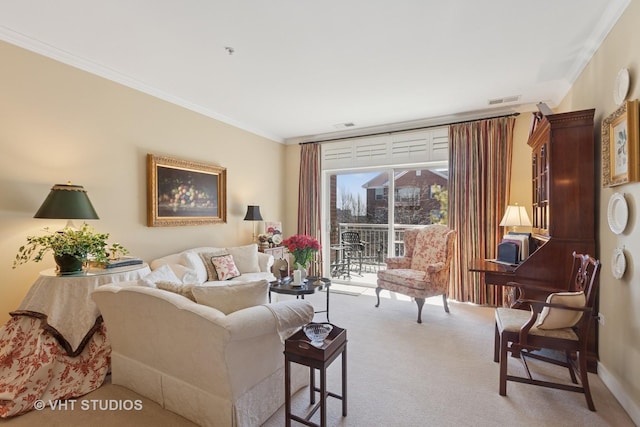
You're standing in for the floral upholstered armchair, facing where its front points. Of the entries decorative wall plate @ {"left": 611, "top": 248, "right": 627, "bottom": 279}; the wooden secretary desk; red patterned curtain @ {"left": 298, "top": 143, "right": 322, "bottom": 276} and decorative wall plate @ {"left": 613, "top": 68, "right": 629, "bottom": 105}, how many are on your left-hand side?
3

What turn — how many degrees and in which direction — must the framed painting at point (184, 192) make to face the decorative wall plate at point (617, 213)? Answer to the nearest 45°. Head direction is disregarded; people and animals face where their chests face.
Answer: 0° — it already faces it

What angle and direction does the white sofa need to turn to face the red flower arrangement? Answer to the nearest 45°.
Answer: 0° — it already faces it

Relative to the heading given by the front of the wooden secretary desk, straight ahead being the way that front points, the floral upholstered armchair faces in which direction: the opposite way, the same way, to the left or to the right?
to the left

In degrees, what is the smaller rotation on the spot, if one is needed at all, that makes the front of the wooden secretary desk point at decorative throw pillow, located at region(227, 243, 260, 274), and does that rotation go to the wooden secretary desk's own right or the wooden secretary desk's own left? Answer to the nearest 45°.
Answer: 0° — it already faces it

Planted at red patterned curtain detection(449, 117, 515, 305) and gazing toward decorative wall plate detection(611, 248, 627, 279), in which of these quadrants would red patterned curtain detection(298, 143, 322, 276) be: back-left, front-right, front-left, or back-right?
back-right

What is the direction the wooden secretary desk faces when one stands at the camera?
facing to the left of the viewer

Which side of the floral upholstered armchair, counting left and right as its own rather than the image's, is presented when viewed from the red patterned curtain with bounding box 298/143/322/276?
right

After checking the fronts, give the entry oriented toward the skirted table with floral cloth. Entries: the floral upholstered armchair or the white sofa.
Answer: the floral upholstered armchair

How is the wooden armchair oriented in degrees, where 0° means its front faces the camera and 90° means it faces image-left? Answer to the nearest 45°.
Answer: approximately 90°

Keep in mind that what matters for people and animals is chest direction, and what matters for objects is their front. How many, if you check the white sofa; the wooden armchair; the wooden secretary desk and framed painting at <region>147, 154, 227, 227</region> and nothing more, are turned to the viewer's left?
2

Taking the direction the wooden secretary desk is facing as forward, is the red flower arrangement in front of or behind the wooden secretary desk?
in front

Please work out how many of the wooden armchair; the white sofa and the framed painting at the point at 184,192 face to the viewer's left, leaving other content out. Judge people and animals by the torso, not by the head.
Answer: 1

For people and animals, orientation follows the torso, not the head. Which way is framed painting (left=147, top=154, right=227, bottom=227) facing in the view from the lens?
facing the viewer and to the right of the viewer
